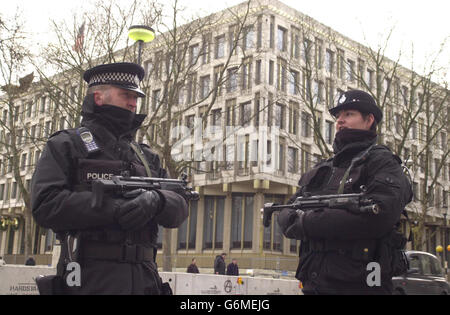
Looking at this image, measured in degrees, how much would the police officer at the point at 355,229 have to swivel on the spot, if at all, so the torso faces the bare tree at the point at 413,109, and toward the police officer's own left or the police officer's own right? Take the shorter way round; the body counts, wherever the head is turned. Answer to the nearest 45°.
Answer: approximately 135° to the police officer's own right

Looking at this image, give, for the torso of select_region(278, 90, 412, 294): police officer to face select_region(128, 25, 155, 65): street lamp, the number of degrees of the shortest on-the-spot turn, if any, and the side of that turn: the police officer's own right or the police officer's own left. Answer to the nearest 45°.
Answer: approximately 90° to the police officer's own right

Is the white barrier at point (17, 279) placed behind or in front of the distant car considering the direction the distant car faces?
in front

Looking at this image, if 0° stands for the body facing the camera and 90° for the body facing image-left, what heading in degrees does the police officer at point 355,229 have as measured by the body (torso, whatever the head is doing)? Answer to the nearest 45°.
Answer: approximately 45°

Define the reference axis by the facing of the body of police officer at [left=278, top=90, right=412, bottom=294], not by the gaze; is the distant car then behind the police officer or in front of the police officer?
behind

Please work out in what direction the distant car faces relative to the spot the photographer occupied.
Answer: facing to the left of the viewer

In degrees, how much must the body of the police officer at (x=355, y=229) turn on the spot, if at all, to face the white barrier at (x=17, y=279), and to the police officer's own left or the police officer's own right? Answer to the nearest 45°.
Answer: approximately 90° to the police officer's own right

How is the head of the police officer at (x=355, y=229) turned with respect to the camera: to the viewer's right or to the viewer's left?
to the viewer's left

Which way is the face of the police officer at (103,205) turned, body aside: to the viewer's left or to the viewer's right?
to the viewer's right

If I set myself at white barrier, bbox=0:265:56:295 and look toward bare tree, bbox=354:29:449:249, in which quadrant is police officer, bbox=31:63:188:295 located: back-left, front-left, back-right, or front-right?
back-right
